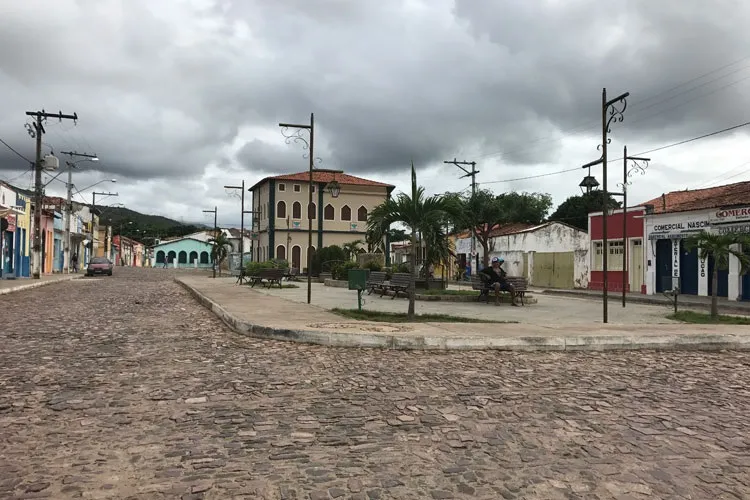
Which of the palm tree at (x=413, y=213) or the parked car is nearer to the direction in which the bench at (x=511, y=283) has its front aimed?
the palm tree

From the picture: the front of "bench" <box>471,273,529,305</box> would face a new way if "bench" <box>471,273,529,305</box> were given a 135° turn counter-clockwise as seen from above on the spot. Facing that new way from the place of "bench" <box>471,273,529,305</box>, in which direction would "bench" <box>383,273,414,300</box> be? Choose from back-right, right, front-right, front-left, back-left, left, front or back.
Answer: back-left

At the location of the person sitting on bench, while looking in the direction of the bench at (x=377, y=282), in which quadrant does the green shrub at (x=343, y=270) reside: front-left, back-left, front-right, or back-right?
front-right

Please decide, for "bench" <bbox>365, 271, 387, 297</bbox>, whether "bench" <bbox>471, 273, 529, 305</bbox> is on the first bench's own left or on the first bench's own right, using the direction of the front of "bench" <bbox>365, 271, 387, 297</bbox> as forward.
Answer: on the first bench's own left

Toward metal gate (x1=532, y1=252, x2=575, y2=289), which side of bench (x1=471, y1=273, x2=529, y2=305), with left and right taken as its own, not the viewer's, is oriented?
back

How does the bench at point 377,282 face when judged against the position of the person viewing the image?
facing the viewer and to the left of the viewer

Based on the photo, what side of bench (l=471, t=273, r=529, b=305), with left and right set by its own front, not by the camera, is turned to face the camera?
front

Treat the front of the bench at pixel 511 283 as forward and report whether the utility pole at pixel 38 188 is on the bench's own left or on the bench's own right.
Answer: on the bench's own right

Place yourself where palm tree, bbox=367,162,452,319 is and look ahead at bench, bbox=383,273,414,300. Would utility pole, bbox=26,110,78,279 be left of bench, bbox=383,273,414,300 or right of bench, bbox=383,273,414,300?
left

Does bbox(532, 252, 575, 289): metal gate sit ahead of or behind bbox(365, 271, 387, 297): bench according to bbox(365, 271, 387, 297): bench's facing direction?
behind

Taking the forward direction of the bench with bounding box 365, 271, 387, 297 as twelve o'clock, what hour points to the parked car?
The parked car is roughly at 3 o'clock from the bench.

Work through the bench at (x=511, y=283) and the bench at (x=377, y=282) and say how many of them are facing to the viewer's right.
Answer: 0

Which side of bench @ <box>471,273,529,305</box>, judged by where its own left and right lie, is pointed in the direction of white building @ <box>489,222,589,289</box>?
back

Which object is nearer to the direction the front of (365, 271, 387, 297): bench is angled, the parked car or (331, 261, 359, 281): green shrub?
the parked car
